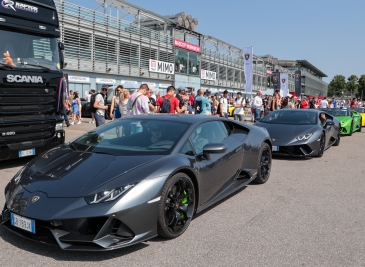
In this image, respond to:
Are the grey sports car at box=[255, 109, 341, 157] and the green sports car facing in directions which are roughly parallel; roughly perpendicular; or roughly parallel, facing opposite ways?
roughly parallel

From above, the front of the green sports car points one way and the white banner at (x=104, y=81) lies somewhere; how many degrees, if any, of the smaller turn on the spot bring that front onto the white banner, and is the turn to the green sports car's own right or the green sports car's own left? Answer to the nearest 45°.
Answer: approximately 90° to the green sports car's own right

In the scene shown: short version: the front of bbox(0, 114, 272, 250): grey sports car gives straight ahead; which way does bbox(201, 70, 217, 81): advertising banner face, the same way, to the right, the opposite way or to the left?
to the left

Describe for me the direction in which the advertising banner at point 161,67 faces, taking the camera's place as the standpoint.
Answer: facing the viewer and to the right of the viewer

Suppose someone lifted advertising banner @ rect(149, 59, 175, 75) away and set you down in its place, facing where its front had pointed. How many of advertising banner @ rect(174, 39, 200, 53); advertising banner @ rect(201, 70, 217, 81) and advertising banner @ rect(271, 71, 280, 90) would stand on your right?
0

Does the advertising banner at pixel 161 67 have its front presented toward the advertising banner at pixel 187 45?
no

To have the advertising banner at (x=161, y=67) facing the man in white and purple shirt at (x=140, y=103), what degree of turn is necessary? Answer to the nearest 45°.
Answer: approximately 45° to its right

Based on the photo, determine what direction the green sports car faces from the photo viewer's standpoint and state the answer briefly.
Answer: facing the viewer and to the left of the viewer

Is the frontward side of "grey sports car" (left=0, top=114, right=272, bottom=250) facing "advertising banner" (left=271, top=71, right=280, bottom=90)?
no

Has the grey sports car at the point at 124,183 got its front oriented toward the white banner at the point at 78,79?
no

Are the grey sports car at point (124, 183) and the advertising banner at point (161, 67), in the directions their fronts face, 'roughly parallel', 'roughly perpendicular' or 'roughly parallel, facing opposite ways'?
roughly perpendicular

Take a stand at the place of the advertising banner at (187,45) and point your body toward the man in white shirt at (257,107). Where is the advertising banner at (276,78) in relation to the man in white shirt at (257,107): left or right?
left

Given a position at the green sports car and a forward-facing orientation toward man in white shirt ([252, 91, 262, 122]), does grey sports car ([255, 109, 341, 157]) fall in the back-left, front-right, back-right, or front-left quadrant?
front-left

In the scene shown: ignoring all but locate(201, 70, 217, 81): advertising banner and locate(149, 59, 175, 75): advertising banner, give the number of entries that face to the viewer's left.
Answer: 0

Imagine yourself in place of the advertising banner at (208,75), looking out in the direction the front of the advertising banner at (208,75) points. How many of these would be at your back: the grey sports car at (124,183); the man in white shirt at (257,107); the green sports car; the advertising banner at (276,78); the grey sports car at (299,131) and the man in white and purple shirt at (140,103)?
0

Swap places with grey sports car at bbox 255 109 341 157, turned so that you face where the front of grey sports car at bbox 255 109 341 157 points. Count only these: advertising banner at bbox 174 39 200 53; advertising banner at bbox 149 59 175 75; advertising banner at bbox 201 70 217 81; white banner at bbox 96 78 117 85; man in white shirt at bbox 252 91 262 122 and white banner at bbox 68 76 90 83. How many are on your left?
0

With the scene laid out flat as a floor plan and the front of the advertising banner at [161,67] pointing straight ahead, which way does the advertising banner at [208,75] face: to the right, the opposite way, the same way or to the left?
the same way

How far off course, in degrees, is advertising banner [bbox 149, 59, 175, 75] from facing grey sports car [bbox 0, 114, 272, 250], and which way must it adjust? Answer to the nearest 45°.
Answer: approximately 45° to its right
